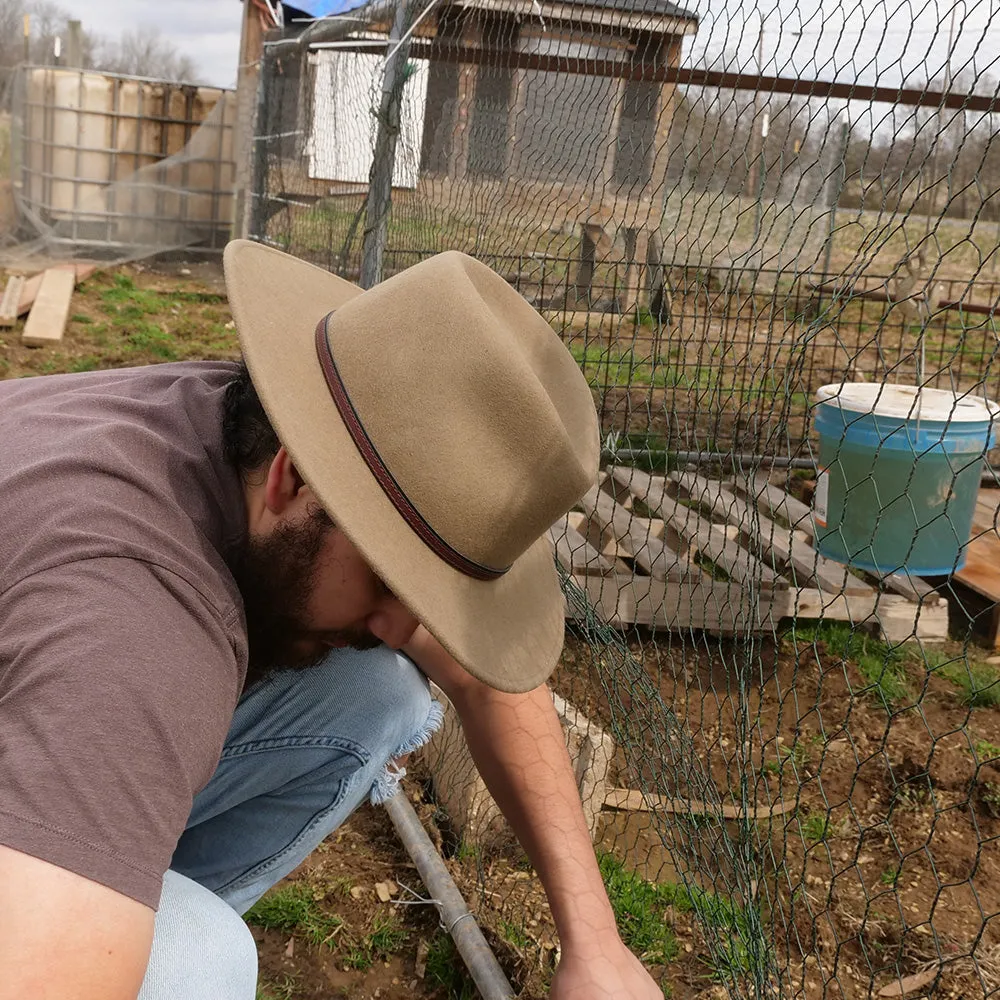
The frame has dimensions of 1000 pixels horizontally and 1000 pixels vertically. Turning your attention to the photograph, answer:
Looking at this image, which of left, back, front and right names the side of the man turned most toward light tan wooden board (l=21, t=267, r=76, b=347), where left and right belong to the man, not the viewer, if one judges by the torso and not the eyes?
left

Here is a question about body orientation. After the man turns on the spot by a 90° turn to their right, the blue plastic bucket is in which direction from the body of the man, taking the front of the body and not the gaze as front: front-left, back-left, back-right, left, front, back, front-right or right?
back-left

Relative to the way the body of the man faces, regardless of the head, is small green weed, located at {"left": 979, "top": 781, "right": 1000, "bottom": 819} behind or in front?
in front

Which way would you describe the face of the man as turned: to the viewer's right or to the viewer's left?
to the viewer's right

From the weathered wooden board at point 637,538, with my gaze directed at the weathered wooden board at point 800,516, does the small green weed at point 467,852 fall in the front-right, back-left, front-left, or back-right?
back-right

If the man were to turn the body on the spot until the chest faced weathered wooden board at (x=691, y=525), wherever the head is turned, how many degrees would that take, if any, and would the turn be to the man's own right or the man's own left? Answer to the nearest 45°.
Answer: approximately 45° to the man's own left

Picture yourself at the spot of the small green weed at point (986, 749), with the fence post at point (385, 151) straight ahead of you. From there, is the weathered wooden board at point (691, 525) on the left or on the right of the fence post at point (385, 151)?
right

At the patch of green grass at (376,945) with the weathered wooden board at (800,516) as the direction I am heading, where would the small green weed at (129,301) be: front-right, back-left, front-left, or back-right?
front-left

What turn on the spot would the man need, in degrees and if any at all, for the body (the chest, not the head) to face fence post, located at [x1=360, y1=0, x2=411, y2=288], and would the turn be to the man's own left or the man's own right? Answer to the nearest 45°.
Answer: approximately 90° to the man's own left

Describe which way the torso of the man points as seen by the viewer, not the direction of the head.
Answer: to the viewer's right
